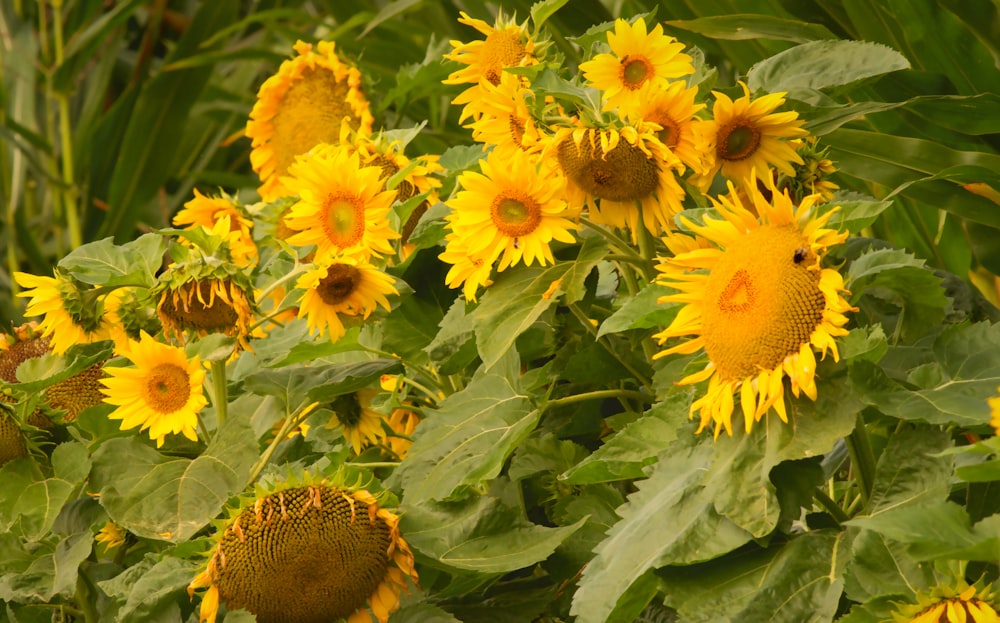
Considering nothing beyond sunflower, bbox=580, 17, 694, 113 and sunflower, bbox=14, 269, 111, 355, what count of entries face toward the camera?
1

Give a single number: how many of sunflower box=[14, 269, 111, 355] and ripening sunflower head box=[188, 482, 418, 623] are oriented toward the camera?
1

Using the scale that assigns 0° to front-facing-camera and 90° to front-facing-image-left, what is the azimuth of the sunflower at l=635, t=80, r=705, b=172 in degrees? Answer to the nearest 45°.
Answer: approximately 45°

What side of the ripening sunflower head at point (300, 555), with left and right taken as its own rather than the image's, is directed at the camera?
front

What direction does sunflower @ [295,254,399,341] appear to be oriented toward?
toward the camera
